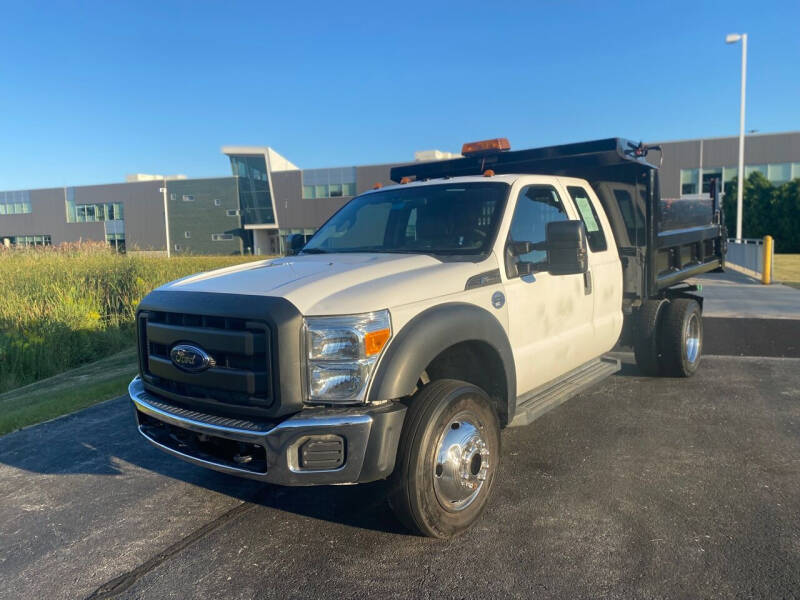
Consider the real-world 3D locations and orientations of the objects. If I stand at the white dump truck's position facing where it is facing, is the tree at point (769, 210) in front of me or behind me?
behind

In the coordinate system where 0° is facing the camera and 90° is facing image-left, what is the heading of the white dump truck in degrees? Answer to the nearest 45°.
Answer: approximately 45°

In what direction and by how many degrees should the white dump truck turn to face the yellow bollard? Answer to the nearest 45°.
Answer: approximately 180°
